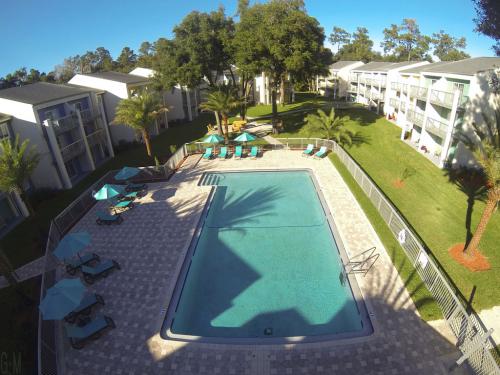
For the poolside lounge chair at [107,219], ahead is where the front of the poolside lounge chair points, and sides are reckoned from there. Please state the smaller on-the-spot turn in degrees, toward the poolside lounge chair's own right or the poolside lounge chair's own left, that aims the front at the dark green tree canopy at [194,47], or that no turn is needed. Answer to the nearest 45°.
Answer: approximately 45° to the poolside lounge chair's own left

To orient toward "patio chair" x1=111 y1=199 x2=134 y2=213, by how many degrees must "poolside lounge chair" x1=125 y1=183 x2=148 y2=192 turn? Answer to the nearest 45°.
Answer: approximately 90° to its right

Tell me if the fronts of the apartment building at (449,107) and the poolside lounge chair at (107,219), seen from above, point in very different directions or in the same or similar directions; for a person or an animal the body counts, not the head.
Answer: very different directions

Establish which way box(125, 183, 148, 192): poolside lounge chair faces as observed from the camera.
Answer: facing to the right of the viewer

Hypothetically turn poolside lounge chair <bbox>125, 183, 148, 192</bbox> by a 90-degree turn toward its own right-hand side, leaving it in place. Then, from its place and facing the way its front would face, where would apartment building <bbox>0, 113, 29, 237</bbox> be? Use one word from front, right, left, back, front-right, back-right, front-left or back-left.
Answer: right

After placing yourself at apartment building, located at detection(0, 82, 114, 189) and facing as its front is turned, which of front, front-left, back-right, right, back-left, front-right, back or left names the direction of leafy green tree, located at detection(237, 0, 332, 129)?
front-left

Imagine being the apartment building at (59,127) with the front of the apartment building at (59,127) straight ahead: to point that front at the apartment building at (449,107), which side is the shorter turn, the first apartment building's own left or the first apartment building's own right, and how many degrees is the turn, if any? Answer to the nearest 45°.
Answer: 0° — it already faces it

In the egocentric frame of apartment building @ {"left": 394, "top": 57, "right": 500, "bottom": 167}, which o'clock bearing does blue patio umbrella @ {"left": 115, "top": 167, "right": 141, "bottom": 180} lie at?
The blue patio umbrella is roughly at 12 o'clock from the apartment building.

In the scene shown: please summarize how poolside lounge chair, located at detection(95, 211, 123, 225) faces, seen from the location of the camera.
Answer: facing to the right of the viewer

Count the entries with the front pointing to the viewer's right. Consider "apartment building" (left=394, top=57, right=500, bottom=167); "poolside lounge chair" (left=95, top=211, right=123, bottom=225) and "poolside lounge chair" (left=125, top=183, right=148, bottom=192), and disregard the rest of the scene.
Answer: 2

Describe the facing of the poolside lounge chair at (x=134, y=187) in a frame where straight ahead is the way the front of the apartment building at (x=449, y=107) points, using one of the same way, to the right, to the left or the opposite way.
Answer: the opposite way

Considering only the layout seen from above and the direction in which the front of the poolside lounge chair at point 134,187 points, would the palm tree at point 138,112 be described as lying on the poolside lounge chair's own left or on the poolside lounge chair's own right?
on the poolside lounge chair's own left

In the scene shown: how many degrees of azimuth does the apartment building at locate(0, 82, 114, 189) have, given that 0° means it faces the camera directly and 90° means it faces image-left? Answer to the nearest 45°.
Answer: approximately 315°

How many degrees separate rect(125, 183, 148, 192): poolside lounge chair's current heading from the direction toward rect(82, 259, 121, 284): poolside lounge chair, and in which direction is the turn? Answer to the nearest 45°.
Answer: approximately 90° to its right
